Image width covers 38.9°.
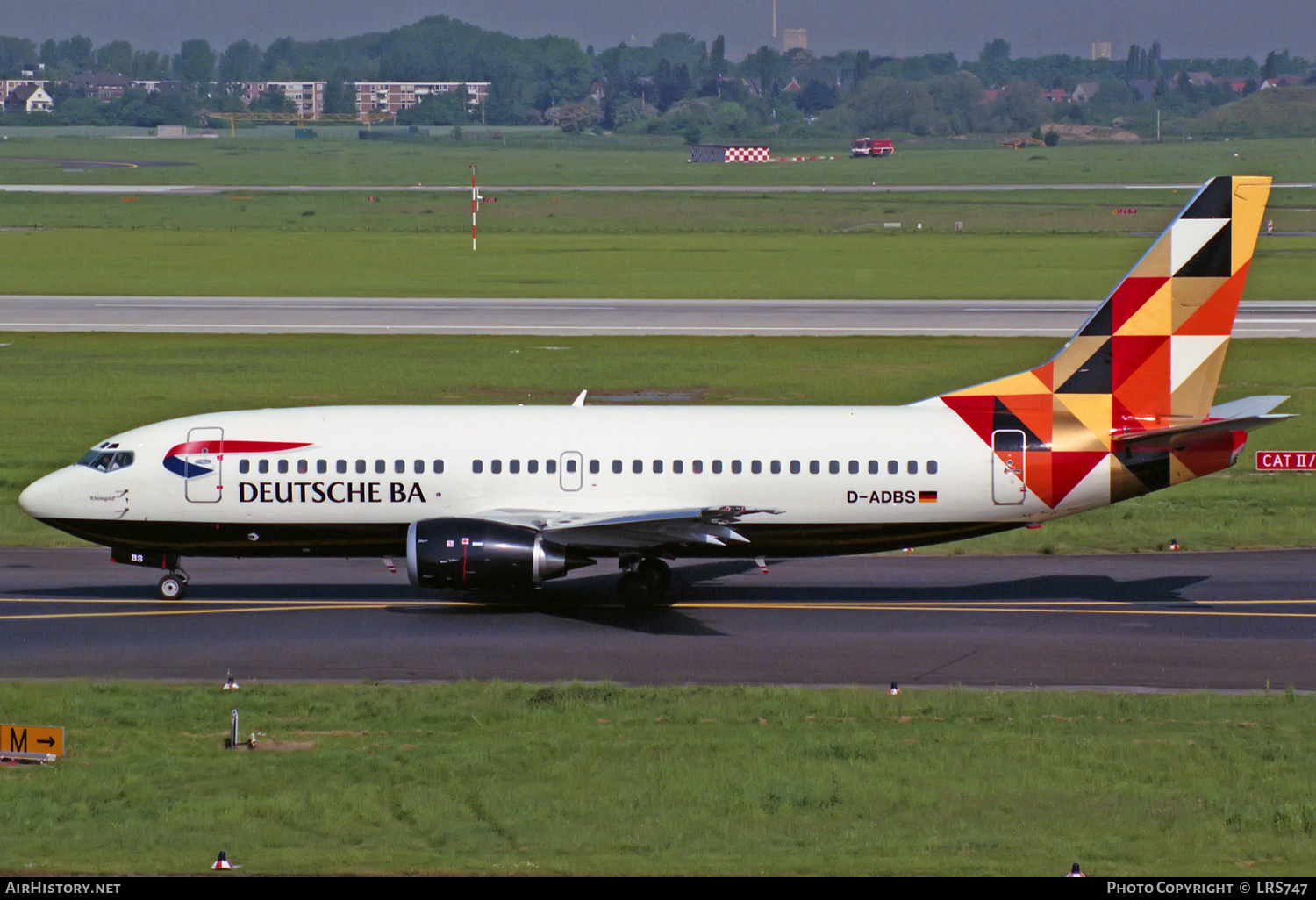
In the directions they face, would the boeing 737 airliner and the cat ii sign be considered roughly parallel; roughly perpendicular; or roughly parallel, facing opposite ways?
roughly perpendicular

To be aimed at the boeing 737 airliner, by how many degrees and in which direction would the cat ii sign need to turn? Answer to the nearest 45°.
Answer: approximately 45° to its right

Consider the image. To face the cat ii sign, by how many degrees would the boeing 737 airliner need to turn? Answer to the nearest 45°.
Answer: approximately 135° to its right

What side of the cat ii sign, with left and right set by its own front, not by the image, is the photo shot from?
front

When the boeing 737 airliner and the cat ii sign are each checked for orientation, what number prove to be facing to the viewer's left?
1

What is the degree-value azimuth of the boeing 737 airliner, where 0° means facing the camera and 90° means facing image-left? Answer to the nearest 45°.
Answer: approximately 90°
